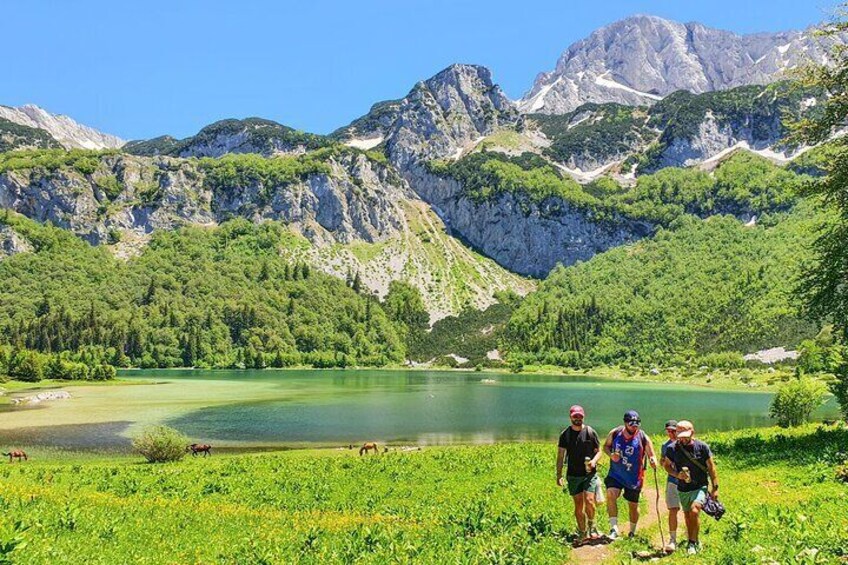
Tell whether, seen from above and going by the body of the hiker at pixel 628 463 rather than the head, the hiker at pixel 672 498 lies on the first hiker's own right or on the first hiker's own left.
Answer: on the first hiker's own left

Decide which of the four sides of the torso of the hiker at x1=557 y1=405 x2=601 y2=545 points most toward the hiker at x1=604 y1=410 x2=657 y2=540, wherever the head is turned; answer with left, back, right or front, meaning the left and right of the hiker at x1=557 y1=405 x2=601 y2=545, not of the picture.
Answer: left

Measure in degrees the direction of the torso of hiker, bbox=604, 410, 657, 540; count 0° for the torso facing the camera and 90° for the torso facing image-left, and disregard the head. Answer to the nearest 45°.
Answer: approximately 0°

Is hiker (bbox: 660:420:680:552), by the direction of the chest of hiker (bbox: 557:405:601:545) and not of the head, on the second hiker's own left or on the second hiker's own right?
on the second hiker's own left

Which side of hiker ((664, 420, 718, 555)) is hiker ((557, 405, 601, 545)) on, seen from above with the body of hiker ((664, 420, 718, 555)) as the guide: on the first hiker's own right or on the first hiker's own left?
on the first hiker's own right

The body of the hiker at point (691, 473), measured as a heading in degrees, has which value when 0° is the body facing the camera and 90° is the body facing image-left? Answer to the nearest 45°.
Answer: approximately 0°

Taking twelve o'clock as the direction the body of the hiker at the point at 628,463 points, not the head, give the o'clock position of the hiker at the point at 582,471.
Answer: the hiker at the point at 582,471 is roughly at 3 o'clock from the hiker at the point at 628,463.
